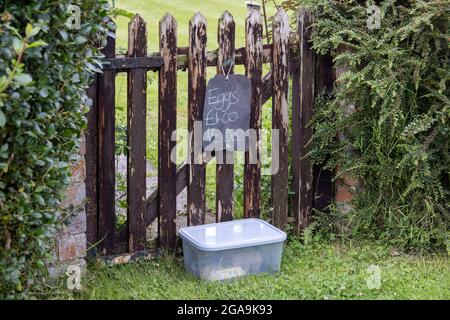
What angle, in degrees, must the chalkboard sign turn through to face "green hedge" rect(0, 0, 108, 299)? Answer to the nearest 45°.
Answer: approximately 45° to its right

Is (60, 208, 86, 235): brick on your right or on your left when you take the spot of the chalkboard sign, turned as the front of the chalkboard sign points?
on your right

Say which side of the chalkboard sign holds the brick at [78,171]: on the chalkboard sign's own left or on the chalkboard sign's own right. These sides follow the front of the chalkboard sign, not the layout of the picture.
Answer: on the chalkboard sign's own right

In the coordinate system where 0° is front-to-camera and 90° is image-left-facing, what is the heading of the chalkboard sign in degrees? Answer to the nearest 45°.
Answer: approximately 0°

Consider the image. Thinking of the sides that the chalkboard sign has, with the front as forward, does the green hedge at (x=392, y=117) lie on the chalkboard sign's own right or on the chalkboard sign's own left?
on the chalkboard sign's own left
